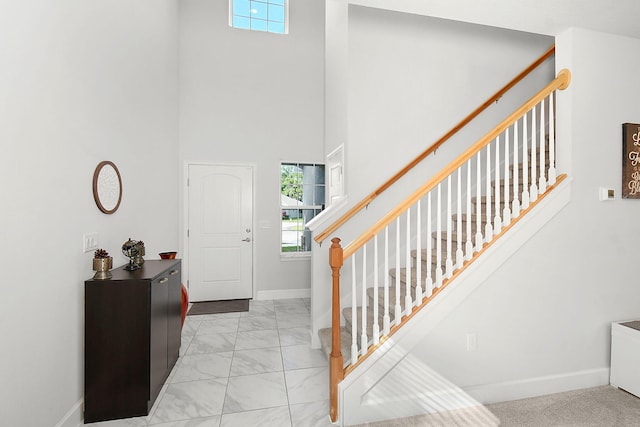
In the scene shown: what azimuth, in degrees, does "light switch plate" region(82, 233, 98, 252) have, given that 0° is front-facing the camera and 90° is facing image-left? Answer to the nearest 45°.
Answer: approximately 315°

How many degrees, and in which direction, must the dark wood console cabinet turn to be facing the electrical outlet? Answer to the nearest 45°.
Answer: approximately 45° to its right

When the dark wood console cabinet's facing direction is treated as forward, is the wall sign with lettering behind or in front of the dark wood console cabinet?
in front

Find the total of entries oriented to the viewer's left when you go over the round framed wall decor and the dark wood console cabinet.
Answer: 0

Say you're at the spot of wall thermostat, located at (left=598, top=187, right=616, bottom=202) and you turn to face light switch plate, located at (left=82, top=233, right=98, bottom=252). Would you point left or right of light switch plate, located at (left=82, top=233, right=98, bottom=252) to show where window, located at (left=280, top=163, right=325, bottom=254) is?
right

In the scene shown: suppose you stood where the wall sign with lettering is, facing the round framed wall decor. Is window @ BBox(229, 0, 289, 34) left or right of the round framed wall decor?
right

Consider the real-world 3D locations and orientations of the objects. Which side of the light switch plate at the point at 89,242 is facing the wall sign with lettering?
front

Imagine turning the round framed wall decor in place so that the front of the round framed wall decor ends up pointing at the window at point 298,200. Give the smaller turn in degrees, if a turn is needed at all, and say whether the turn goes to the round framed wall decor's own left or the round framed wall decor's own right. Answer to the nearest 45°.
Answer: approximately 90° to the round framed wall decor's own left

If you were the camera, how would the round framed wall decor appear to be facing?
facing the viewer and to the right of the viewer

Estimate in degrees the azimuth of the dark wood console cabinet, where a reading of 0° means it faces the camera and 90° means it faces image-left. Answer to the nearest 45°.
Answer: approximately 270°
